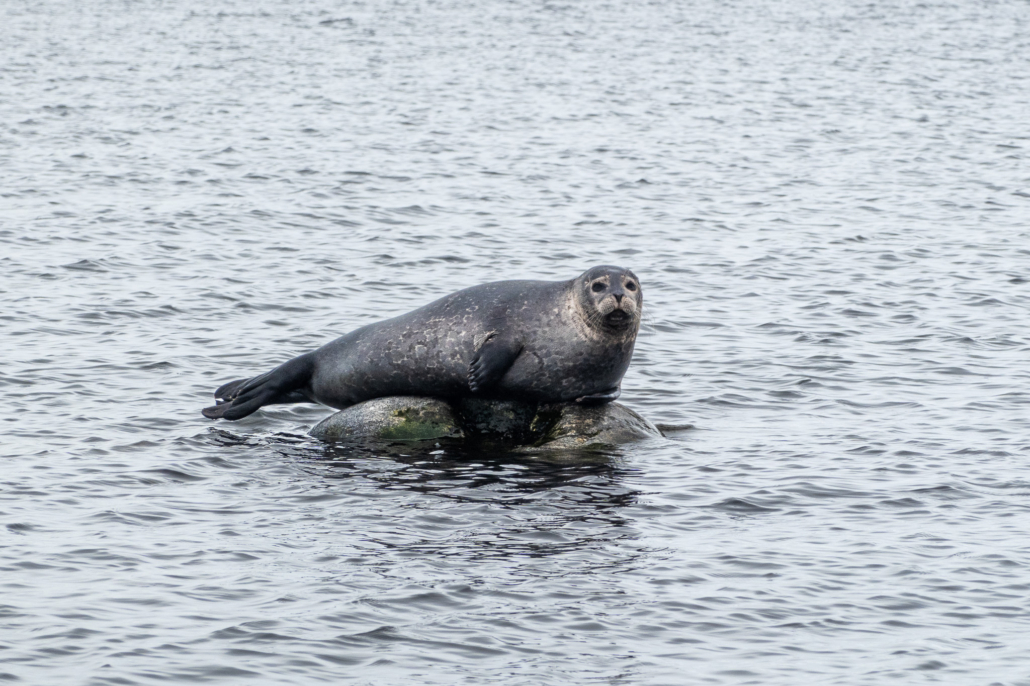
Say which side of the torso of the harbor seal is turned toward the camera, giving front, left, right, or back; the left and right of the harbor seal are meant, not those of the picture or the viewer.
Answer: right
